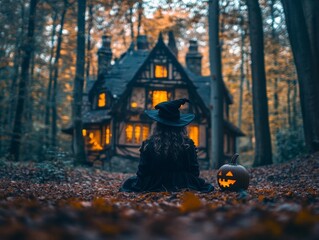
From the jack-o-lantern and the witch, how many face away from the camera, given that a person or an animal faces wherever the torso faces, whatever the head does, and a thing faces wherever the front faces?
1

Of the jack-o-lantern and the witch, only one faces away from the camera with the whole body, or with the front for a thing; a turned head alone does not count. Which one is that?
the witch

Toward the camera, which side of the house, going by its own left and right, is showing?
front

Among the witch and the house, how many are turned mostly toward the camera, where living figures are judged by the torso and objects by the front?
1

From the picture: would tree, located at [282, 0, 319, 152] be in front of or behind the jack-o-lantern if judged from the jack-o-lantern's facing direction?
behind

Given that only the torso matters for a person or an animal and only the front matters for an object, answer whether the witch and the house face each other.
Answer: yes

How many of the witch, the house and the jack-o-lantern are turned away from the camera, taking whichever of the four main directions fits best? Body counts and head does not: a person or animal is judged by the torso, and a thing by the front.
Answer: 1

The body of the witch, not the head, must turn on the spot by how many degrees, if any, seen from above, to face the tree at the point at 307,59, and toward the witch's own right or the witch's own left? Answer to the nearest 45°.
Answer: approximately 45° to the witch's own right

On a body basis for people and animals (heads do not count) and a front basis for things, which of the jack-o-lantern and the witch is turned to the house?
the witch

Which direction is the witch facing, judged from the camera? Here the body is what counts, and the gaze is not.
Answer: away from the camera

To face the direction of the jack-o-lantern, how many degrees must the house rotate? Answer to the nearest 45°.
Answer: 0° — it already faces it

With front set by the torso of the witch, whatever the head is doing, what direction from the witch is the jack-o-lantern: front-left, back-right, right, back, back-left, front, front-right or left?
right

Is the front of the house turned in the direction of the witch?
yes

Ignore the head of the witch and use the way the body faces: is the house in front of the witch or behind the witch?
in front

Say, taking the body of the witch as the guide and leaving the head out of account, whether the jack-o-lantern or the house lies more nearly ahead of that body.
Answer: the house
